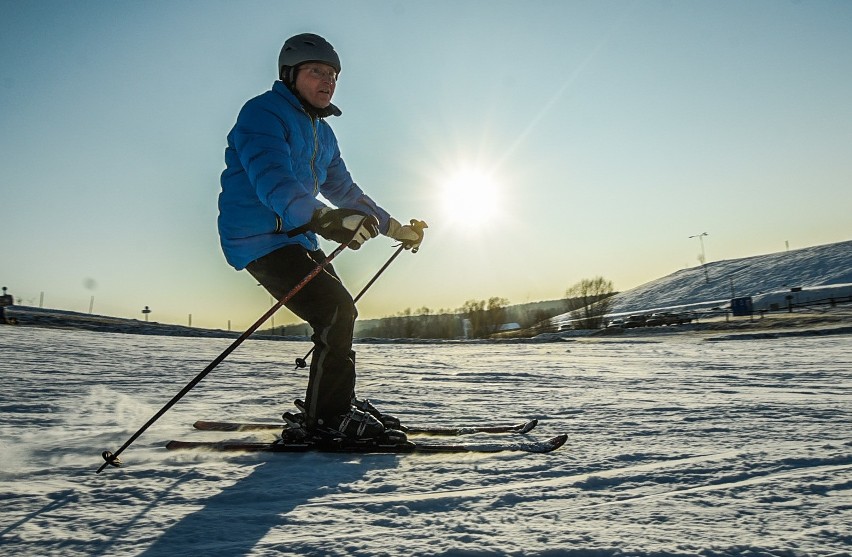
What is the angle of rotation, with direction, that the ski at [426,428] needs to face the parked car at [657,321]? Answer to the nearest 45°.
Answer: approximately 45° to its left

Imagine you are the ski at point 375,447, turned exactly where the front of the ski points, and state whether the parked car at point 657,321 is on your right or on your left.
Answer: on your left

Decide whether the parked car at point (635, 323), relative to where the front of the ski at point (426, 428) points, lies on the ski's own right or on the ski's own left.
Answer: on the ski's own left

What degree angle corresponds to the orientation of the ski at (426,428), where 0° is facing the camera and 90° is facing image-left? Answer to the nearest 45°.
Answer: approximately 270°

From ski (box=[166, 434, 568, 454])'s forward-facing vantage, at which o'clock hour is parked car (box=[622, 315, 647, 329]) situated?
The parked car is roughly at 10 o'clock from the ski.

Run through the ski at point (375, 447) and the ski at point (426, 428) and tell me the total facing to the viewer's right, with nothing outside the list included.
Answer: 2

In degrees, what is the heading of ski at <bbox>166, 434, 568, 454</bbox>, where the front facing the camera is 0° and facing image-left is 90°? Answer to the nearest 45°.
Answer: approximately 270°
